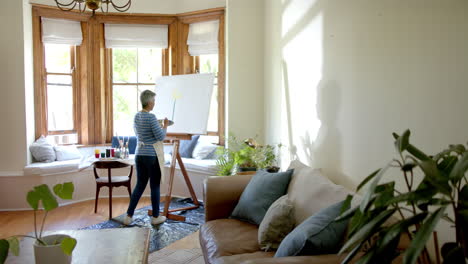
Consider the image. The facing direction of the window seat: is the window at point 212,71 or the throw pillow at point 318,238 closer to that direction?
the throw pillow

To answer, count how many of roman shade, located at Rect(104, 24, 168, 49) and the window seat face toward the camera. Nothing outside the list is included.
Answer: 2

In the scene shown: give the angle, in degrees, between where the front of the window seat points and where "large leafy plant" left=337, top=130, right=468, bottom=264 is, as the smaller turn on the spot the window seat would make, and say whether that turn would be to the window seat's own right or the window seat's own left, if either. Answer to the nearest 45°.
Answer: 0° — it already faces it

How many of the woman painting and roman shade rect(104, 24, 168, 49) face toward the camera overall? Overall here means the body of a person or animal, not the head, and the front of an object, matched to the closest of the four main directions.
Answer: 1

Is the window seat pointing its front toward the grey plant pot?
yes

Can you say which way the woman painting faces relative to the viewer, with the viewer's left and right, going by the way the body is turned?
facing away from the viewer and to the right of the viewer

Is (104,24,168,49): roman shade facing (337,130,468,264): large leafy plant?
yes

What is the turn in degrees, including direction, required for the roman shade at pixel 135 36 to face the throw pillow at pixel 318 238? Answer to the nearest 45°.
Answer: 0° — it already faces it

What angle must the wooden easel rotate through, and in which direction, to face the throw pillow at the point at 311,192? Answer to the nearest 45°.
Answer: approximately 45° to its left

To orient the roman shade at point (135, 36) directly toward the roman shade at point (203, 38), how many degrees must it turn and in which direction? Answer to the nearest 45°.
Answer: approximately 90° to its left

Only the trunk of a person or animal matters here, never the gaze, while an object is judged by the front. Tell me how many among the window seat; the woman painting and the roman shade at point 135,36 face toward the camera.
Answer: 2
